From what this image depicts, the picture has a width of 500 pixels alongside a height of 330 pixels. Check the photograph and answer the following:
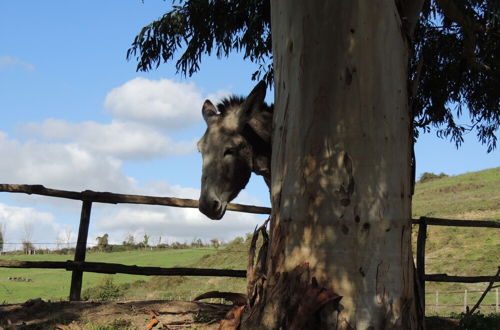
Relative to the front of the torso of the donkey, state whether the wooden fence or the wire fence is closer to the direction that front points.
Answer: the wooden fence

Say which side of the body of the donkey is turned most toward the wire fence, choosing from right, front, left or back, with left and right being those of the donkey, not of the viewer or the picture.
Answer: back

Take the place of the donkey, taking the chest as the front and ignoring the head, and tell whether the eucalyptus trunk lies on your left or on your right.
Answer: on your left

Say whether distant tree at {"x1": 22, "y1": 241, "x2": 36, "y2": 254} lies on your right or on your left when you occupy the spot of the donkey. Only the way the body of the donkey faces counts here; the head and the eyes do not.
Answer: on your right

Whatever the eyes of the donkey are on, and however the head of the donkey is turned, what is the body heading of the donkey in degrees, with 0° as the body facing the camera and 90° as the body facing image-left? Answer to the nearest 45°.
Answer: approximately 45°

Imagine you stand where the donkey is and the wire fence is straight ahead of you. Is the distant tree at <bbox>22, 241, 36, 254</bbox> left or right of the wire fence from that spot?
left
